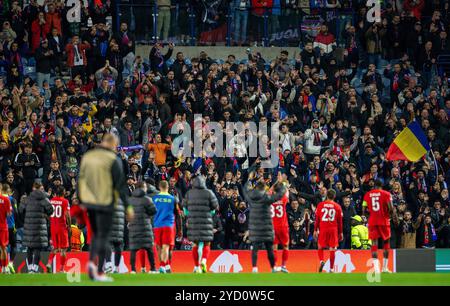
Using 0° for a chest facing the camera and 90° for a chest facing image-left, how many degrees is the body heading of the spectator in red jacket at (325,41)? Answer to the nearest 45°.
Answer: approximately 0°

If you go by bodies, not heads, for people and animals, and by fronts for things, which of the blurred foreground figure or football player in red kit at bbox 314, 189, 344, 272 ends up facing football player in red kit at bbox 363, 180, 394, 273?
the blurred foreground figure

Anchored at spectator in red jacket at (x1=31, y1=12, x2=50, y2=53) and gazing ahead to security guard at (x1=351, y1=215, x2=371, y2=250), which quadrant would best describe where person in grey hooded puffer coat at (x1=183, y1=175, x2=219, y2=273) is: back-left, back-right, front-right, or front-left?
front-right

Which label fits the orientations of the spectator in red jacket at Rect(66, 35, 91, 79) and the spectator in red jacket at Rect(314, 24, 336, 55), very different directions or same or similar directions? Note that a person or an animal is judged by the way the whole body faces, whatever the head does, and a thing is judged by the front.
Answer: same or similar directions

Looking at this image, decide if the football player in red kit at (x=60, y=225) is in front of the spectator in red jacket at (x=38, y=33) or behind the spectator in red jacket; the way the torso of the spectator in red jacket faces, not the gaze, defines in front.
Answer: in front

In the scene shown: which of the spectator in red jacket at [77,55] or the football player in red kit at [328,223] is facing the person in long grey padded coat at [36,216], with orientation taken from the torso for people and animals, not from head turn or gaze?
the spectator in red jacket

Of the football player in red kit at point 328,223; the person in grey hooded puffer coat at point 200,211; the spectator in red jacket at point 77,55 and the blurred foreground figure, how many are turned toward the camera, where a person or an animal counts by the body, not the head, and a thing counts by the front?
1

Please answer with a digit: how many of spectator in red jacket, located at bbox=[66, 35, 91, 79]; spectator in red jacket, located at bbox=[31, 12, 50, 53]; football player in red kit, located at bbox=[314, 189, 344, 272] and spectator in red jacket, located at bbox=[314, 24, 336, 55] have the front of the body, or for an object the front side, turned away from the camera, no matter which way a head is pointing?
1

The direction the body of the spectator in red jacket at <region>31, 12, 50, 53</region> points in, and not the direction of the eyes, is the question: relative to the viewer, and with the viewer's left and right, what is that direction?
facing the viewer and to the right of the viewer

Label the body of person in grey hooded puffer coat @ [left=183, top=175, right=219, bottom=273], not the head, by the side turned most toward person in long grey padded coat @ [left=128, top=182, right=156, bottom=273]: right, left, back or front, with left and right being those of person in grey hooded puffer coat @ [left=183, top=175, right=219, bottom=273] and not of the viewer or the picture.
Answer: left

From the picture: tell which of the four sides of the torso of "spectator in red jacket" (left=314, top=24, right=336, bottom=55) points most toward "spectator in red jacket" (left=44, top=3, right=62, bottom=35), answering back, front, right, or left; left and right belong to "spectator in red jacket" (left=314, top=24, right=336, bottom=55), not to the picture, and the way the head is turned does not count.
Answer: right

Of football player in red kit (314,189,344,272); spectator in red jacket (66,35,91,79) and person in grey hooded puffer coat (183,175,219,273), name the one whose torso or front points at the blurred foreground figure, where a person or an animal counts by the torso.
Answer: the spectator in red jacket

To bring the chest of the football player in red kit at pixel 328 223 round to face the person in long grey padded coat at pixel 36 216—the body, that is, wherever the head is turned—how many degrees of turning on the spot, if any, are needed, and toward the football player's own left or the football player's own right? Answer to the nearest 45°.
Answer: approximately 90° to the football player's own left

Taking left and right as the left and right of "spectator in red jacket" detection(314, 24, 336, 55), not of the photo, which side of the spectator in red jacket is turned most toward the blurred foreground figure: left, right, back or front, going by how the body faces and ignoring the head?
front

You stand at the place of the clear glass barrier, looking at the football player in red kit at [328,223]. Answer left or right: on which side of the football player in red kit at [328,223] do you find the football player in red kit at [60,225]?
right

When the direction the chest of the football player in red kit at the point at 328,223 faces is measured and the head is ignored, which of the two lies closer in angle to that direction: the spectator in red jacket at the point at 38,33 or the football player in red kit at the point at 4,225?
the spectator in red jacket

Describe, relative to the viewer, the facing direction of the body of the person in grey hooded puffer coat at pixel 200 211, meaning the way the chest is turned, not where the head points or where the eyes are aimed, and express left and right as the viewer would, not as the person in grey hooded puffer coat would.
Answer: facing away from the viewer

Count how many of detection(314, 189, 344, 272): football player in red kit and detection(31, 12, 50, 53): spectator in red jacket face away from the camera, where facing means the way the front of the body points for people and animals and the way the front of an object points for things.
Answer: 1

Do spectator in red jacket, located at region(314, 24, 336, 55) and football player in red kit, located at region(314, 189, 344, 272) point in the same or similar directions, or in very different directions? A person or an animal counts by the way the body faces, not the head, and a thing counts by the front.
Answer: very different directions
